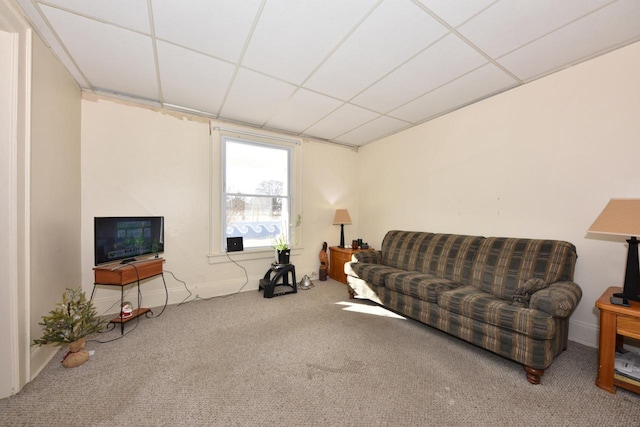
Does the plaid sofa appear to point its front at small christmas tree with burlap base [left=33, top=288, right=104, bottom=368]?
yes

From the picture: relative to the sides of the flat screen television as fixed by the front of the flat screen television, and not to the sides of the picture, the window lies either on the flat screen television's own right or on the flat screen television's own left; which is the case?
on the flat screen television's own left

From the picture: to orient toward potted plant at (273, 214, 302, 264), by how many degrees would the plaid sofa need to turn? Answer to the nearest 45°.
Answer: approximately 45° to its right

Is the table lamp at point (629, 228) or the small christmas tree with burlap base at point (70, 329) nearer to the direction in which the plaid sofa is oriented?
the small christmas tree with burlap base

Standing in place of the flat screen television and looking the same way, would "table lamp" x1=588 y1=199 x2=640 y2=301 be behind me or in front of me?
in front

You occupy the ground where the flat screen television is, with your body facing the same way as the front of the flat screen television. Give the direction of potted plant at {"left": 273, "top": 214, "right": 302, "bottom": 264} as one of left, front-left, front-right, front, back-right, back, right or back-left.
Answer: front-left

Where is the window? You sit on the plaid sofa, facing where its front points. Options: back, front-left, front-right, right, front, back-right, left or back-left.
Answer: front-right

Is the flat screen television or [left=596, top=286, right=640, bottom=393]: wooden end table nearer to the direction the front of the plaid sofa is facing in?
the flat screen television

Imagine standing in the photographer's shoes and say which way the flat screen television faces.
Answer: facing the viewer and to the right of the viewer

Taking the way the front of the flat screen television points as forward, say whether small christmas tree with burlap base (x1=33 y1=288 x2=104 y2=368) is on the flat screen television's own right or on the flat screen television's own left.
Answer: on the flat screen television's own right

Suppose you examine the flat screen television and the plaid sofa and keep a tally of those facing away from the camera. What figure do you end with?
0

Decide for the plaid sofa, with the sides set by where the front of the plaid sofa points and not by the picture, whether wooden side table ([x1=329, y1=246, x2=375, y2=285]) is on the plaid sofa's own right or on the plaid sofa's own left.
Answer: on the plaid sofa's own right

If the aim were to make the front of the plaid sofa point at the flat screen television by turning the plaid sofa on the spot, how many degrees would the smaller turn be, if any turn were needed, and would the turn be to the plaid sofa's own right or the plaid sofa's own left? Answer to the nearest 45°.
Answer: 0° — it already faces it

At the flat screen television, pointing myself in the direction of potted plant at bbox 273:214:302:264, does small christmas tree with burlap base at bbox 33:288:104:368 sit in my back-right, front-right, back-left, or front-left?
back-right

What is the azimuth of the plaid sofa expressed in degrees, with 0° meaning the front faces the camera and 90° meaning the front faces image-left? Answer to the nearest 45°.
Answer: approximately 45°
